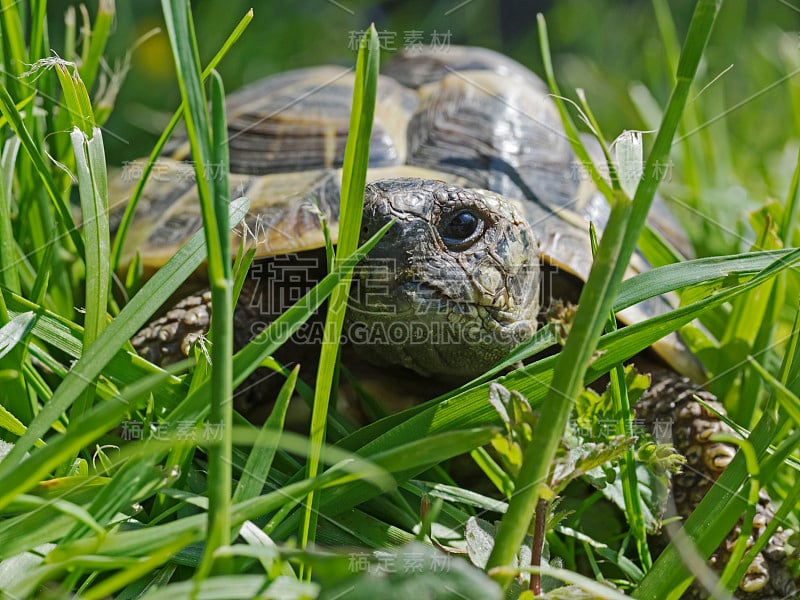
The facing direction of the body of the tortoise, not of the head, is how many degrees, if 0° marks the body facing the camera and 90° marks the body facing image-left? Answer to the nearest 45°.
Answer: approximately 0°

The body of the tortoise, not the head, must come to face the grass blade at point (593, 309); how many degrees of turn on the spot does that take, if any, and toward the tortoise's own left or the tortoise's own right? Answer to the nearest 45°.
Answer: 0° — it already faces it

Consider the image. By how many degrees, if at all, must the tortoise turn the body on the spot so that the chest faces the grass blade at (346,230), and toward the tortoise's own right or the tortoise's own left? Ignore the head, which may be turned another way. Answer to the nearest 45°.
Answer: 0° — it already faces it
